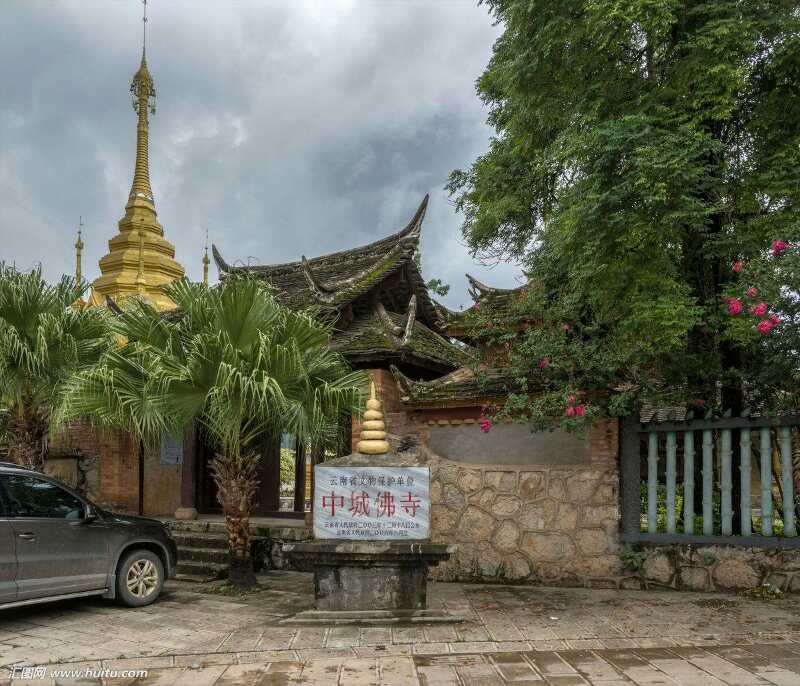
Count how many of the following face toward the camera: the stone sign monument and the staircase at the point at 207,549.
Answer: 2

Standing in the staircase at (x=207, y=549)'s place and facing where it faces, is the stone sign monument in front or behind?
in front

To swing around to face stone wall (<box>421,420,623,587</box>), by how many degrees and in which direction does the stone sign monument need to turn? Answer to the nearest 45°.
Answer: approximately 135° to its left

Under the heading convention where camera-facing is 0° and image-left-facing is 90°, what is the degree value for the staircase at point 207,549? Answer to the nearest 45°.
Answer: approximately 0°

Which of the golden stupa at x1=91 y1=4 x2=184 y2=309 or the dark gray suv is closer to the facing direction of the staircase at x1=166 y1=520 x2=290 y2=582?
the dark gray suv

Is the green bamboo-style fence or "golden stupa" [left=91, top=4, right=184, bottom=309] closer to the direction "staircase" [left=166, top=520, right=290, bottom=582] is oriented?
the green bamboo-style fence
